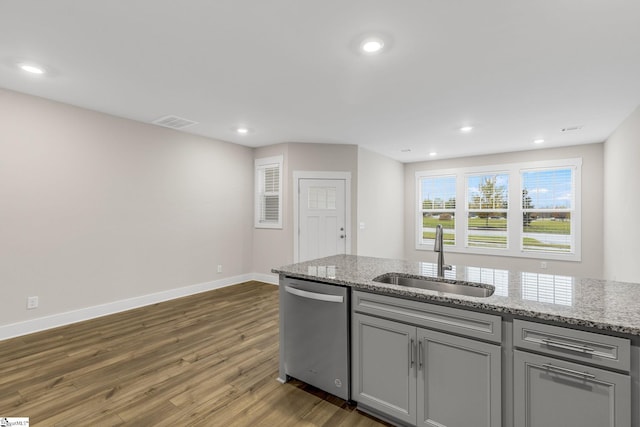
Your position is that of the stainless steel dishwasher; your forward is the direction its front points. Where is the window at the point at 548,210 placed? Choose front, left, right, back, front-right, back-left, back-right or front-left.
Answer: back

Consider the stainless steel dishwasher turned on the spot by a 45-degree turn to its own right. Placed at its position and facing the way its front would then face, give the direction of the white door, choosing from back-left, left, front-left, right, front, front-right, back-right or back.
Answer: right

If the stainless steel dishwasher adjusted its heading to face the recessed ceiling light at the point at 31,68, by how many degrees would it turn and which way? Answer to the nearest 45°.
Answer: approximately 45° to its right

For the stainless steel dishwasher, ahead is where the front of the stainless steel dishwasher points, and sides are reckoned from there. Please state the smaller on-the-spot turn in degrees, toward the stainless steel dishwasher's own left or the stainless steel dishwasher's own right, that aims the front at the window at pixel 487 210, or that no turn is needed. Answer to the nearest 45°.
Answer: approximately 180°

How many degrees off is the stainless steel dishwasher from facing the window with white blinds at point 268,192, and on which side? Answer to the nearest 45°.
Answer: approximately 135° to its right

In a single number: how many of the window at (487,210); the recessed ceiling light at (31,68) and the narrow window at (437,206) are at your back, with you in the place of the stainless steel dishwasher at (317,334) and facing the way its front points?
2

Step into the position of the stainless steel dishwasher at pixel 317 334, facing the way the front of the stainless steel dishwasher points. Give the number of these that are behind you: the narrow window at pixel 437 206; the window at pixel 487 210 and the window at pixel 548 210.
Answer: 3

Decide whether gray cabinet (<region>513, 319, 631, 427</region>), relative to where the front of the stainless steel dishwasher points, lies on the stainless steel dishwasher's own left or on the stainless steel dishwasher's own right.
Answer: on the stainless steel dishwasher's own left

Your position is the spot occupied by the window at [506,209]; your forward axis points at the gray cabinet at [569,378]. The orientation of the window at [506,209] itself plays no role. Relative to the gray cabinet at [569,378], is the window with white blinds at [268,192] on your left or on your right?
right

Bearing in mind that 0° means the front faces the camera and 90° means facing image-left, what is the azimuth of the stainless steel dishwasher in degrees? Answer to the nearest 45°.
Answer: approximately 45°

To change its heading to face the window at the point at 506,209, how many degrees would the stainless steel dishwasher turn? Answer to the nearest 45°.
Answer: approximately 180°

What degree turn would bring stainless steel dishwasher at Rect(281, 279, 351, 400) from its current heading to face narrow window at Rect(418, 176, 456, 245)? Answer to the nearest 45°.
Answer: approximately 180°
